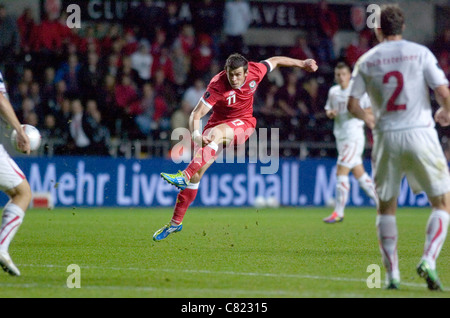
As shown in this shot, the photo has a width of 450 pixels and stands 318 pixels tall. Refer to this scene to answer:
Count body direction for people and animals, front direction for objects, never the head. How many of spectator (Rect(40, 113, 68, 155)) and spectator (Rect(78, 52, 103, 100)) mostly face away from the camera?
0

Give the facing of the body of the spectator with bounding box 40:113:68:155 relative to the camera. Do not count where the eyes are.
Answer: toward the camera

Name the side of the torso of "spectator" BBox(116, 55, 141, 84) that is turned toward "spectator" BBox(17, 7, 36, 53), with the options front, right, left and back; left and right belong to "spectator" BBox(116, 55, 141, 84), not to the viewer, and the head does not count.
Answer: right

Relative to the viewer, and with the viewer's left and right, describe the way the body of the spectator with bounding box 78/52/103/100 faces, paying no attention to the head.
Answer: facing the viewer

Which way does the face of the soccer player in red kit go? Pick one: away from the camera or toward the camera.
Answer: toward the camera

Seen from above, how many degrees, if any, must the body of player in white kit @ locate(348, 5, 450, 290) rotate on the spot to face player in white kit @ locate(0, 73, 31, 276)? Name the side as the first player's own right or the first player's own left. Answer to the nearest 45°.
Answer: approximately 90° to the first player's own left

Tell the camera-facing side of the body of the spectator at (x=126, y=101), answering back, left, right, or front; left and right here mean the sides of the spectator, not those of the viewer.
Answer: front

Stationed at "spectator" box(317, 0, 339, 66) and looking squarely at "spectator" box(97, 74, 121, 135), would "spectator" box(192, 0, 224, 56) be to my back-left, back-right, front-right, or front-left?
front-right

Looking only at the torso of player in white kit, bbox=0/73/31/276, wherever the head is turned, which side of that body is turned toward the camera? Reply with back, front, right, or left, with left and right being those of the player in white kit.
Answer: right

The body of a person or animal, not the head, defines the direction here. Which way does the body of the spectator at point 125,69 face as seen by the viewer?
toward the camera

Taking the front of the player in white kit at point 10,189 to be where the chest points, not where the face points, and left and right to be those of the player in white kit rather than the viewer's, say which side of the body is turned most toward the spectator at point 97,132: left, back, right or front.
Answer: left

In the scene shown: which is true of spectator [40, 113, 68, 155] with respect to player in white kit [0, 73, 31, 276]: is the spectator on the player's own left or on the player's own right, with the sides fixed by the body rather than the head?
on the player's own left

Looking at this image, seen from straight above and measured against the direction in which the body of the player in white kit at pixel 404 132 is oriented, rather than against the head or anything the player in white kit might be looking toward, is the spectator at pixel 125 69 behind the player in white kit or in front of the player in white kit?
in front

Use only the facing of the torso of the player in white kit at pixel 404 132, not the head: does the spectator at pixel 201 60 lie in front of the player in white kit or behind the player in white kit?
in front

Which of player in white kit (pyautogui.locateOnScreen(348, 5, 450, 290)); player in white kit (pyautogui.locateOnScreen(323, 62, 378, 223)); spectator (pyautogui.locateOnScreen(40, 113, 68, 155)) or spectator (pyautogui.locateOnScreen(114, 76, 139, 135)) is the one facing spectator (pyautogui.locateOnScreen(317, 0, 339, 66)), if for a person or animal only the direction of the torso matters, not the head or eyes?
player in white kit (pyautogui.locateOnScreen(348, 5, 450, 290))
